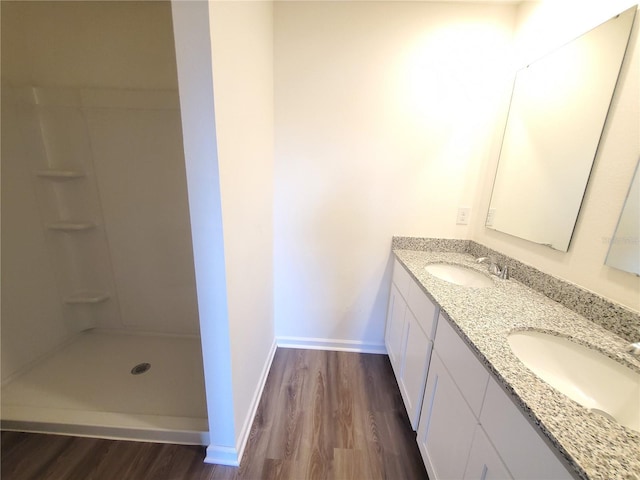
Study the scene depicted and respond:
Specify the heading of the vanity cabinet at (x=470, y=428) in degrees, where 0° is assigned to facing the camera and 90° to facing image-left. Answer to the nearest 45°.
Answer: approximately 45°

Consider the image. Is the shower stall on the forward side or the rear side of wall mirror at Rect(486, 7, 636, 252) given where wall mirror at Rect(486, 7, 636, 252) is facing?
on the forward side

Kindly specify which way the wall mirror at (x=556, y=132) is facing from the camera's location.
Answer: facing the viewer and to the left of the viewer

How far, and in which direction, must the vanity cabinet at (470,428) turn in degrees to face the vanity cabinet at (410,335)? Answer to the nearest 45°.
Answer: approximately 90° to its right

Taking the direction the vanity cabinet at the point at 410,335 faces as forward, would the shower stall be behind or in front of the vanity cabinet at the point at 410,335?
in front

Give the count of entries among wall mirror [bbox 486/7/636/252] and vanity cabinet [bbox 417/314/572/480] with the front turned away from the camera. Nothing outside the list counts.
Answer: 0

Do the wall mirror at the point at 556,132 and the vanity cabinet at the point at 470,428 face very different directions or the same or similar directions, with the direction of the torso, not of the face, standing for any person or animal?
same or similar directions

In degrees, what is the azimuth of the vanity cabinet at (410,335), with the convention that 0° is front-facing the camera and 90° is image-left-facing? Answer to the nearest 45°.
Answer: approximately 90°
